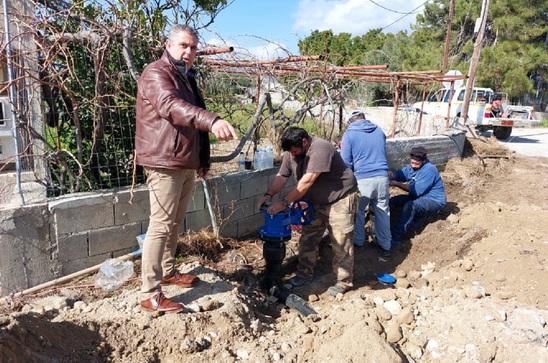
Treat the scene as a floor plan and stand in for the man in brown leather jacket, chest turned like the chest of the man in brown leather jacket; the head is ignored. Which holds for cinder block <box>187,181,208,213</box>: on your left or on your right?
on your left

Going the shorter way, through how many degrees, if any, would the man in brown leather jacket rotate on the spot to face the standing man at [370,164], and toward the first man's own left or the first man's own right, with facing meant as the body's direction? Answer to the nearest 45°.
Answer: approximately 45° to the first man's own left

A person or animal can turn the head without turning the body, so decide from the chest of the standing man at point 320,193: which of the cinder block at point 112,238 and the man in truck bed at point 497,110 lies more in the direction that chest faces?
the cinder block

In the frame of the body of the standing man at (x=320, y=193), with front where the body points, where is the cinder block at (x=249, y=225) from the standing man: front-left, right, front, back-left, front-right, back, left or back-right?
right

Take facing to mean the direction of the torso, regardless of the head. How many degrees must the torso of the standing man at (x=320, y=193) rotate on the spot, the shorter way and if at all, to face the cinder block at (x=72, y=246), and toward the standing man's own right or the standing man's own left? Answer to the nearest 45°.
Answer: approximately 45° to the standing man's own right

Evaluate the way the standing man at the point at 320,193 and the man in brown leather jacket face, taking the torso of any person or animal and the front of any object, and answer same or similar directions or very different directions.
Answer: very different directions

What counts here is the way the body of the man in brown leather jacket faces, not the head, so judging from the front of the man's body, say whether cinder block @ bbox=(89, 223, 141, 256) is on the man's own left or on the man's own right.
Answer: on the man's own left

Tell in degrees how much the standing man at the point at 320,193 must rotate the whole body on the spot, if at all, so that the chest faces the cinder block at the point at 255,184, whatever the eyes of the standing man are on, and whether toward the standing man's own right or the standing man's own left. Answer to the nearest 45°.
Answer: approximately 90° to the standing man's own right

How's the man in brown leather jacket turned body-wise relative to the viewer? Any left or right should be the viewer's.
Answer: facing to the right of the viewer

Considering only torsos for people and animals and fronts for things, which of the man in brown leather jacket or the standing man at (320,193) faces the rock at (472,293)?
the man in brown leather jacket

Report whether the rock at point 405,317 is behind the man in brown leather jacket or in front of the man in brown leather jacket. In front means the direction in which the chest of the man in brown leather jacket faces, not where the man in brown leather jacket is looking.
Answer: in front

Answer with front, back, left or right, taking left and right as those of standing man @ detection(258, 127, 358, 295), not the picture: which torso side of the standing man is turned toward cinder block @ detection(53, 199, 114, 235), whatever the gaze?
front

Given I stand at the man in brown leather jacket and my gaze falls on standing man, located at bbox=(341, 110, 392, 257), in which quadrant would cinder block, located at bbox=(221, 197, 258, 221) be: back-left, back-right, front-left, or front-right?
front-left

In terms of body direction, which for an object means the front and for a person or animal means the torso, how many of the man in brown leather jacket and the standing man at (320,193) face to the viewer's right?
1

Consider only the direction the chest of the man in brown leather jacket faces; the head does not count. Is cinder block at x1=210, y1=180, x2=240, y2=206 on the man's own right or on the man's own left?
on the man's own left
